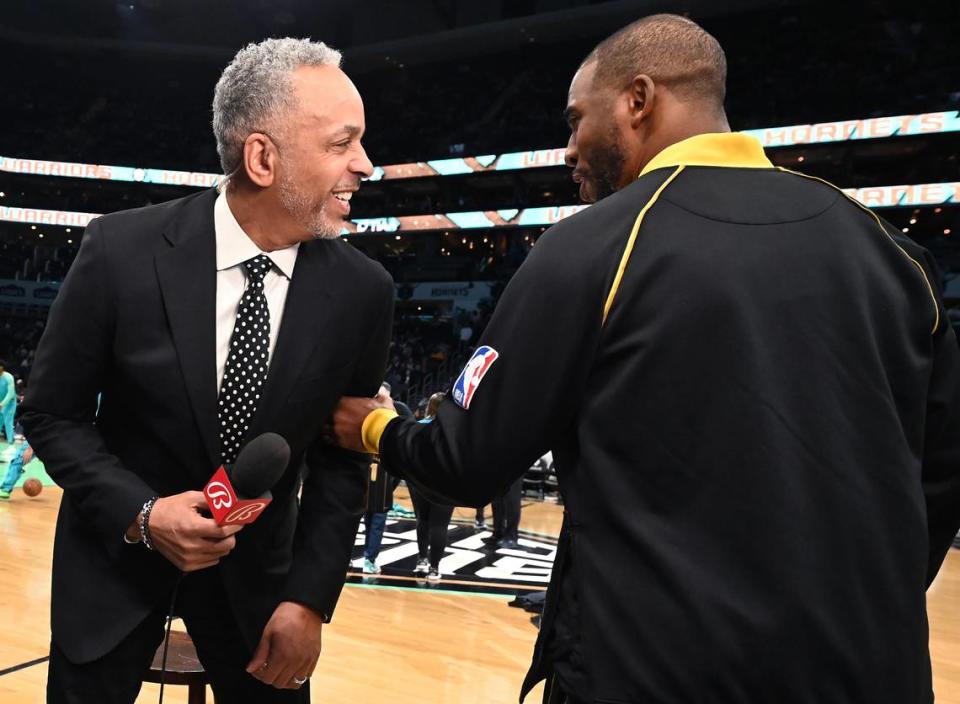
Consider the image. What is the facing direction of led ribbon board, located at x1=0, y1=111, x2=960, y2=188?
toward the camera

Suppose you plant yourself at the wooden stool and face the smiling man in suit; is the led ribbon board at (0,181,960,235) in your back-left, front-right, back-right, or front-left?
back-left

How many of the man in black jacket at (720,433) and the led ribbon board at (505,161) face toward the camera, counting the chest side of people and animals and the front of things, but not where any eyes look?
1

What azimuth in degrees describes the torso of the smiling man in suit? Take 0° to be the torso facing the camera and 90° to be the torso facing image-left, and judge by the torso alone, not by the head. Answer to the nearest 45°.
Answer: approximately 315°

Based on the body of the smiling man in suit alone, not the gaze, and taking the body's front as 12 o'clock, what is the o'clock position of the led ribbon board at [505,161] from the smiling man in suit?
The led ribbon board is roughly at 8 o'clock from the smiling man in suit.

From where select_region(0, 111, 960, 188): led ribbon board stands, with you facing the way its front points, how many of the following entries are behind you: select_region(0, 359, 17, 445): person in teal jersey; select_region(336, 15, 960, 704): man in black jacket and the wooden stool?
0

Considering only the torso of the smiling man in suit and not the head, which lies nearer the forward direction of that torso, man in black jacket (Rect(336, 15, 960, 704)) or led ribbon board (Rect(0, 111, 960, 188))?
the man in black jacket

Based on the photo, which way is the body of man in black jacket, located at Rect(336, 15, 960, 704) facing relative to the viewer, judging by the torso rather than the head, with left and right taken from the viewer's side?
facing away from the viewer and to the left of the viewer

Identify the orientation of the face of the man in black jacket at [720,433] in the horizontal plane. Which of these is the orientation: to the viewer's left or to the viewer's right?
to the viewer's left

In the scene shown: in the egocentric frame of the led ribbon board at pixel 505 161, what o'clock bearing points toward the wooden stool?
The wooden stool is roughly at 12 o'clock from the led ribbon board.

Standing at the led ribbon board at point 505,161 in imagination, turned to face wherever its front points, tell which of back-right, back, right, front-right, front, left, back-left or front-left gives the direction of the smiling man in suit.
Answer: front

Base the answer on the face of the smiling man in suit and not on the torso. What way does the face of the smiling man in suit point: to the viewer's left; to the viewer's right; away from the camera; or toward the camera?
to the viewer's right

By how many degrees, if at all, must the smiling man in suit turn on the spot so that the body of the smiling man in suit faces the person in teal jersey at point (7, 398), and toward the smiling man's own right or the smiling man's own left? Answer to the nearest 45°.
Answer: approximately 135° to the smiling man's own left

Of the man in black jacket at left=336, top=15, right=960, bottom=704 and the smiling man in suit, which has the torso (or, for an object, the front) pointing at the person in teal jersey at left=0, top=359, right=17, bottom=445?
the man in black jacket

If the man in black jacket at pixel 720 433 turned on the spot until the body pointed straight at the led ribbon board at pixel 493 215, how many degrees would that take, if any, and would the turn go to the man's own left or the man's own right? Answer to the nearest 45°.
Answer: approximately 45° to the man's own right

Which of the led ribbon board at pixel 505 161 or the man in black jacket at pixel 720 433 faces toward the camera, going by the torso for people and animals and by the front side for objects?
the led ribbon board

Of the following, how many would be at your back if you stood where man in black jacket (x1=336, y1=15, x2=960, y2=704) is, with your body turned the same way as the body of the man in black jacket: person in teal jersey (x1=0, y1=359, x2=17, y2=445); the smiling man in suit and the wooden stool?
0

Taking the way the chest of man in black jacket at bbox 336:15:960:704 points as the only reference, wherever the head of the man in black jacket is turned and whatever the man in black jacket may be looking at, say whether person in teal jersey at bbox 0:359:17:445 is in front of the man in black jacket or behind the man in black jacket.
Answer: in front

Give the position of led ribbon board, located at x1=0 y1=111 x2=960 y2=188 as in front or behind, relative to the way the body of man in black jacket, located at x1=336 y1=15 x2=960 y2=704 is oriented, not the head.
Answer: in front
